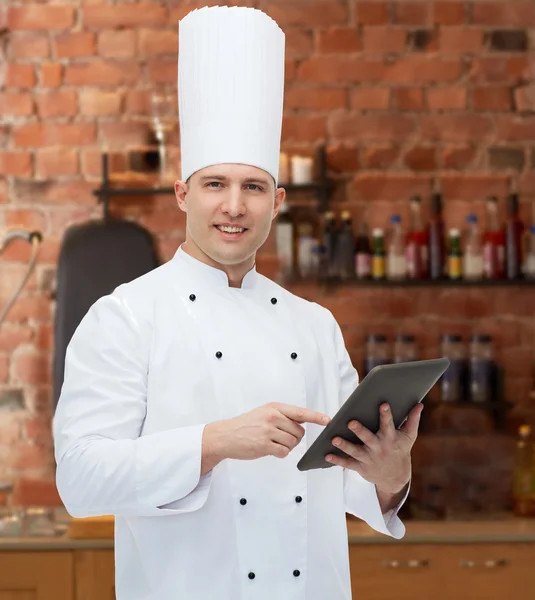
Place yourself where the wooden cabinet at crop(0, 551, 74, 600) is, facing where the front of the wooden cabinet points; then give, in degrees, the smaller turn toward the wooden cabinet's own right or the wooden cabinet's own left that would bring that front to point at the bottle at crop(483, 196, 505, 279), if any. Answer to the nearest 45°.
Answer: approximately 90° to the wooden cabinet's own left

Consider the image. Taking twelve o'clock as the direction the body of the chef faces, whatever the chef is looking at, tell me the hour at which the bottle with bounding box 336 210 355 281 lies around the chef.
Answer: The bottle is roughly at 8 o'clock from the chef.

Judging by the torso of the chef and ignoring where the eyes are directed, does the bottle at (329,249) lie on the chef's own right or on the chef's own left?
on the chef's own left

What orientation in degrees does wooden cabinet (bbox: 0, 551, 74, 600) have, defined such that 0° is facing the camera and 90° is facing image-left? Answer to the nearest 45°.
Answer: approximately 0°

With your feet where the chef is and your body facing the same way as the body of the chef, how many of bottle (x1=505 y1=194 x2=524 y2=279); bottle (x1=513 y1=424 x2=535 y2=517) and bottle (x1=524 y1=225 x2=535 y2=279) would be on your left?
3

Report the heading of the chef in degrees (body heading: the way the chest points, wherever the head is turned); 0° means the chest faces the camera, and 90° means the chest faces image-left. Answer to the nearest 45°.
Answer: approximately 315°

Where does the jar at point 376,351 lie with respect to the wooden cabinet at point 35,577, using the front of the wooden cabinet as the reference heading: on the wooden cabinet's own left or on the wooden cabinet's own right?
on the wooden cabinet's own left

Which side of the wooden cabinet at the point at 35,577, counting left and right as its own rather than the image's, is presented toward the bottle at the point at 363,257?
left

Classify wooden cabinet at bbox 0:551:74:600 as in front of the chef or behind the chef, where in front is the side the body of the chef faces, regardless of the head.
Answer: behind

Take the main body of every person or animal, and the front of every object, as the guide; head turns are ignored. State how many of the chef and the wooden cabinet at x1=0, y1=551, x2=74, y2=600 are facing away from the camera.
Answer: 0

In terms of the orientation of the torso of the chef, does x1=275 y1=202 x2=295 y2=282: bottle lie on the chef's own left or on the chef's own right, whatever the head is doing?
on the chef's own left

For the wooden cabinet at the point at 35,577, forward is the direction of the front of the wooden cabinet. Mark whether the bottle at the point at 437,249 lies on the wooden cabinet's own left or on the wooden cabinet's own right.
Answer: on the wooden cabinet's own left

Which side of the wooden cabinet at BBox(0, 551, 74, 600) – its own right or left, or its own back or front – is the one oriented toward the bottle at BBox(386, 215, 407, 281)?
left

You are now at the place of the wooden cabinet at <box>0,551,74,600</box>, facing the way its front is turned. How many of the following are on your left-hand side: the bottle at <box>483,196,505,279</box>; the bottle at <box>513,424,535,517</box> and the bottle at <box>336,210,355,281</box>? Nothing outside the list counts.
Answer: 3
